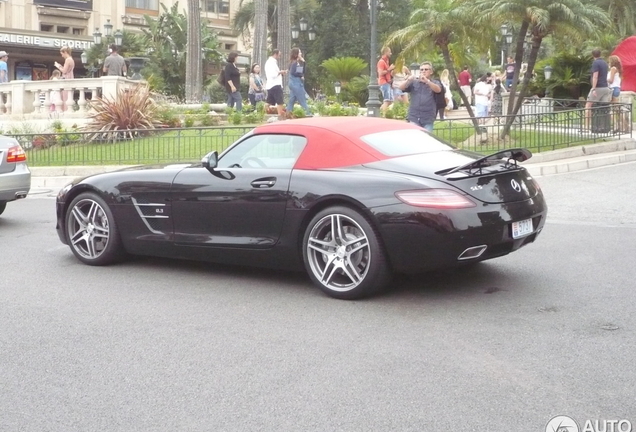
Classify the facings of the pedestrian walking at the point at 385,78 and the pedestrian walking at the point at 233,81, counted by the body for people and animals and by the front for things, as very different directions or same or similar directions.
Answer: same or similar directions

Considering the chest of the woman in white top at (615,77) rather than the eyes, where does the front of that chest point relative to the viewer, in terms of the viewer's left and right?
facing to the left of the viewer

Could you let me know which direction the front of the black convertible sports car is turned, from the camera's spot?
facing away from the viewer and to the left of the viewer

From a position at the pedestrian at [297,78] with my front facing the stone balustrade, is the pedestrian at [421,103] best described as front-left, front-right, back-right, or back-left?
back-left

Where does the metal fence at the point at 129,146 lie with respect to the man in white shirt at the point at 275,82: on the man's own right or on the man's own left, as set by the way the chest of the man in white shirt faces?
on the man's own right

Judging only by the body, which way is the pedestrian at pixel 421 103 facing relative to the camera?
toward the camera

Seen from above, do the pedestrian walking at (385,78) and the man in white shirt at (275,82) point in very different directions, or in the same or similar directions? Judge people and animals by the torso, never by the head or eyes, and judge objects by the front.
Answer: same or similar directions

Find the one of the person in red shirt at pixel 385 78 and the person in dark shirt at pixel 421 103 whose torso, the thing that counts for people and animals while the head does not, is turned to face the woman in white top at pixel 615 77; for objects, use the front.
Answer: the person in red shirt at pixel 385 78

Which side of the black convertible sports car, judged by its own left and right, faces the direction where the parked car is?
front
